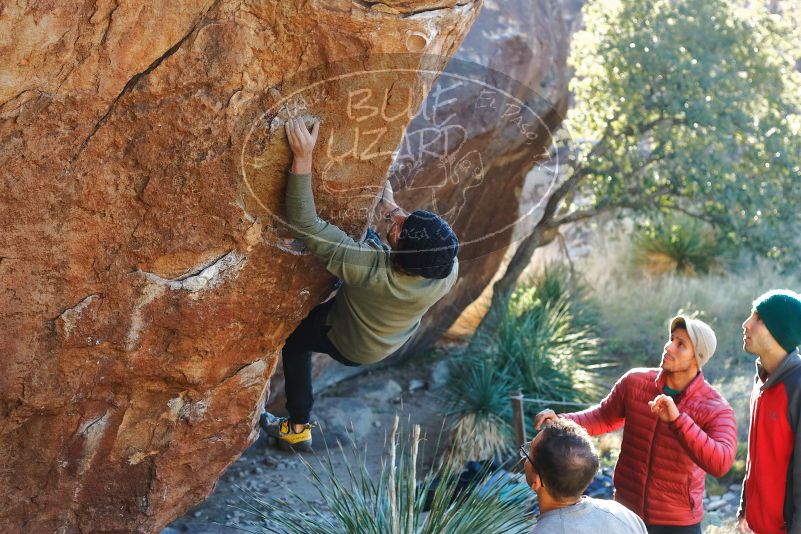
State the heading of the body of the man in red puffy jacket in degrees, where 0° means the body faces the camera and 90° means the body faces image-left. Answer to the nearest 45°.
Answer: approximately 45°

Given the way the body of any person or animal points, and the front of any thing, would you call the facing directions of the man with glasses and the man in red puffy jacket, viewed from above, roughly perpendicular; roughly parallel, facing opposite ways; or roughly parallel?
roughly perpendicular

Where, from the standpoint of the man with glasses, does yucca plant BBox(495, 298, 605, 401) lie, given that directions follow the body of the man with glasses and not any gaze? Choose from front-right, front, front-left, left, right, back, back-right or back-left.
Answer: front-right

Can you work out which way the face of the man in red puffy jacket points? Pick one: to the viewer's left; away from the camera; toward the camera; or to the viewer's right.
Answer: to the viewer's left

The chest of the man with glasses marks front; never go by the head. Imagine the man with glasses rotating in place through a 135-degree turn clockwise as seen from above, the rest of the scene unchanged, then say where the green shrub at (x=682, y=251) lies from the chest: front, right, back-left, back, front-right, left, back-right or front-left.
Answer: left

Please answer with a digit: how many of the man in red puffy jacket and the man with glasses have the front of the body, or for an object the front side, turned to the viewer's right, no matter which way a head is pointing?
0

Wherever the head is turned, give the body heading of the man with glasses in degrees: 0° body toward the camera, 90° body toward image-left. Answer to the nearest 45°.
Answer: approximately 135°

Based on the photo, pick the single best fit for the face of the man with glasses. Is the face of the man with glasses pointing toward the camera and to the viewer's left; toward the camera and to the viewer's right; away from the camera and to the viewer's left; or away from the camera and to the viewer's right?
away from the camera and to the viewer's left

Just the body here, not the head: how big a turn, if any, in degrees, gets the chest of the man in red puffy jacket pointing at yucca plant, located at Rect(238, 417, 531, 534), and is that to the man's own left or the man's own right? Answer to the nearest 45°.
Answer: approximately 45° to the man's own right

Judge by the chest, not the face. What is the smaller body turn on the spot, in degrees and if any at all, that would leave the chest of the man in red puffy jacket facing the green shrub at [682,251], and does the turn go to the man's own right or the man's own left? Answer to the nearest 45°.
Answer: approximately 135° to the man's own right

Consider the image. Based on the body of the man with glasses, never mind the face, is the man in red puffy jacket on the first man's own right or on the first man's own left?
on the first man's own right

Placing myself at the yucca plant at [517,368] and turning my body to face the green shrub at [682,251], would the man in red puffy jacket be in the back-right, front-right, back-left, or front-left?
back-right
